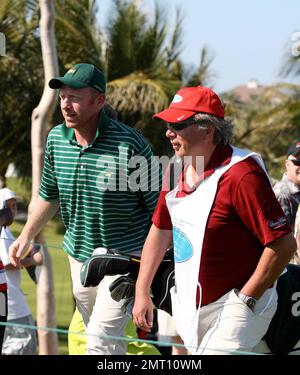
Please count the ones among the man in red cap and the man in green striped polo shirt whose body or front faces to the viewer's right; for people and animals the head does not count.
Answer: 0

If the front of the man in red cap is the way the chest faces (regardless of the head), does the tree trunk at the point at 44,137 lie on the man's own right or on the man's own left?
on the man's own right

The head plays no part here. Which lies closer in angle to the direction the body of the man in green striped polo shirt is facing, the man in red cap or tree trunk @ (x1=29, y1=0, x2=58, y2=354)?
the man in red cap

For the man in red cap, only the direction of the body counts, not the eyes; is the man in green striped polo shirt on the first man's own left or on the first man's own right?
on the first man's own right

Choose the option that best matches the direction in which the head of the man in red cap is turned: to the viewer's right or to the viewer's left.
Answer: to the viewer's left

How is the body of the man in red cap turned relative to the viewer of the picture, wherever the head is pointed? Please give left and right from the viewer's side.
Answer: facing the viewer and to the left of the viewer

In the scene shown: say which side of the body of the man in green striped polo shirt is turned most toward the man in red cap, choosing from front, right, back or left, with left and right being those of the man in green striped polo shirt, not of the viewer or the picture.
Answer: left

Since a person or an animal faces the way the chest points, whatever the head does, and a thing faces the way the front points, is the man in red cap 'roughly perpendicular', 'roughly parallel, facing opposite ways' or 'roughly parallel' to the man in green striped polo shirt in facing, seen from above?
roughly parallel
